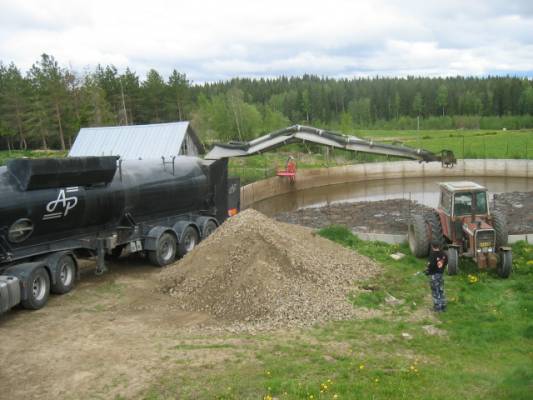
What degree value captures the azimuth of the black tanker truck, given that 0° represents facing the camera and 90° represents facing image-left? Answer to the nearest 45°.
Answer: approximately 45°

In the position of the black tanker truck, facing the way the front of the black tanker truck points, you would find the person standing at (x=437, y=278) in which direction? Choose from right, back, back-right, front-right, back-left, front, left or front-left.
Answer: left

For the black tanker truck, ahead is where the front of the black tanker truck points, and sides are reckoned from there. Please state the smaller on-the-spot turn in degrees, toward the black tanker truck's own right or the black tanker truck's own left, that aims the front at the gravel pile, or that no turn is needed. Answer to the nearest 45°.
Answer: approximately 90° to the black tanker truck's own left

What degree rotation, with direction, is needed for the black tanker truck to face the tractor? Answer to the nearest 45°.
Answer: approximately 135° to its left
